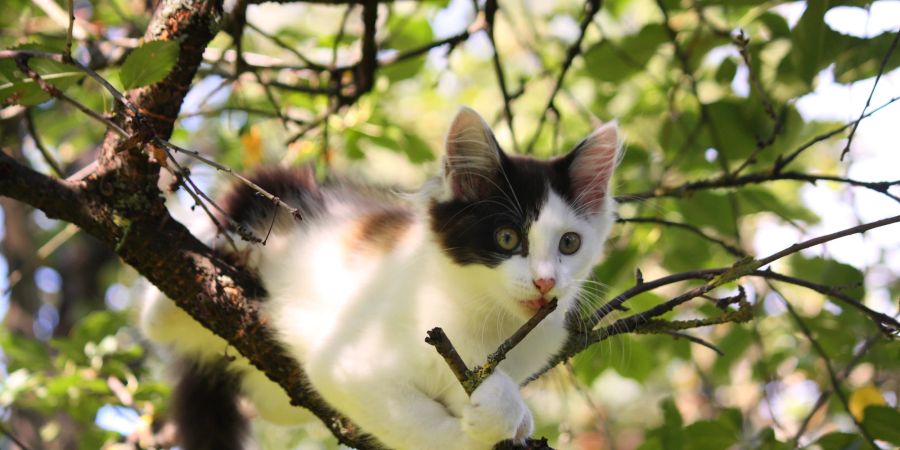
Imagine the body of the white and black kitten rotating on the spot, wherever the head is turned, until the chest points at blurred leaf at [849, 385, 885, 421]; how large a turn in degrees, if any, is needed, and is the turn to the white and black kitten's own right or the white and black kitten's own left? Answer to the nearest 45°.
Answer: approximately 45° to the white and black kitten's own left

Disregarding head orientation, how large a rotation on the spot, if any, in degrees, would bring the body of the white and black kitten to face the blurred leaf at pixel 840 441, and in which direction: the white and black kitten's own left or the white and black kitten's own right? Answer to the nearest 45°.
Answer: approximately 45° to the white and black kitten's own left

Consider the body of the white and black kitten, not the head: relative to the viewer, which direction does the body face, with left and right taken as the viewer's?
facing the viewer and to the right of the viewer

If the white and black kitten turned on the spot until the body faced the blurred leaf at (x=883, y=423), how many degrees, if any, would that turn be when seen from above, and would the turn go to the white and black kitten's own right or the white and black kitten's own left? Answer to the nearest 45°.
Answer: approximately 45° to the white and black kitten's own left

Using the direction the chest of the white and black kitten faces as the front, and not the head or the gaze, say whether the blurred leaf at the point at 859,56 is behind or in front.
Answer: in front

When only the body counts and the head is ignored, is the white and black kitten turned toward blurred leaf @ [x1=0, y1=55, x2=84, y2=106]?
no
